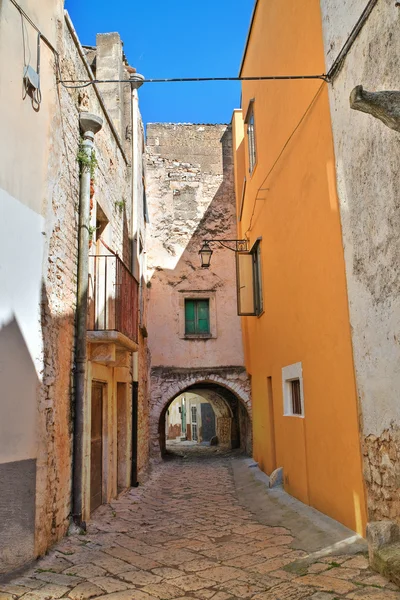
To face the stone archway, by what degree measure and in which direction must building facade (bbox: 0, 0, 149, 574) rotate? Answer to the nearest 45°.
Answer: approximately 90° to its left

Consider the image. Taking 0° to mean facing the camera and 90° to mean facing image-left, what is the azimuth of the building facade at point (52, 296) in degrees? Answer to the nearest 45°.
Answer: approximately 270°
